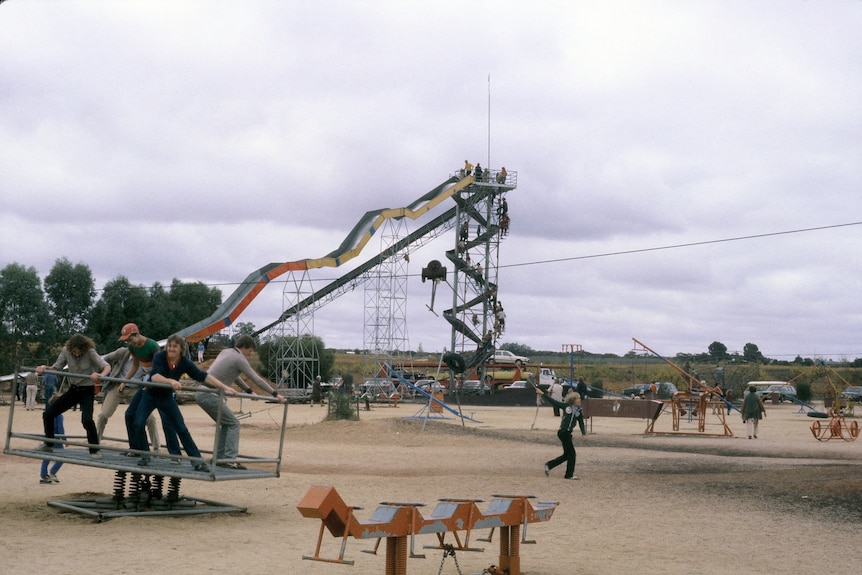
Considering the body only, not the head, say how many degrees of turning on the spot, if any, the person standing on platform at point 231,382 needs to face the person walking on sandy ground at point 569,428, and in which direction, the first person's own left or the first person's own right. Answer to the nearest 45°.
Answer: approximately 45° to the first person's own left

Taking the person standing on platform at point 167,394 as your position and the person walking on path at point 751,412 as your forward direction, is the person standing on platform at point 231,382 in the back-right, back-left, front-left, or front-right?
front-right

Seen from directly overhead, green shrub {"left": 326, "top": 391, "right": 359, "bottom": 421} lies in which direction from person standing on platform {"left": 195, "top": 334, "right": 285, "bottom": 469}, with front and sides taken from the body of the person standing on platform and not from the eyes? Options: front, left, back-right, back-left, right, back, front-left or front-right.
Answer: left

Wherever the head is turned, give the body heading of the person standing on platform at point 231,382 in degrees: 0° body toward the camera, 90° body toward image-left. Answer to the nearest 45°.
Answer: approximately 270°

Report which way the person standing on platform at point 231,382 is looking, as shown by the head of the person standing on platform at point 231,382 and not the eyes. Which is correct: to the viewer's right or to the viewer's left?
to the viewer's right

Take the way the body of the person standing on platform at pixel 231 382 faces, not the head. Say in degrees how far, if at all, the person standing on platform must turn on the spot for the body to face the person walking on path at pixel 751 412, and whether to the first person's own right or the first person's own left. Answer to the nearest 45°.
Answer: approximately 45° to the first person's own left

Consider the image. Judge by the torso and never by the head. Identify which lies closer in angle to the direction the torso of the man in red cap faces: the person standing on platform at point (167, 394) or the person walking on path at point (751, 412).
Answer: the person standing on platform
